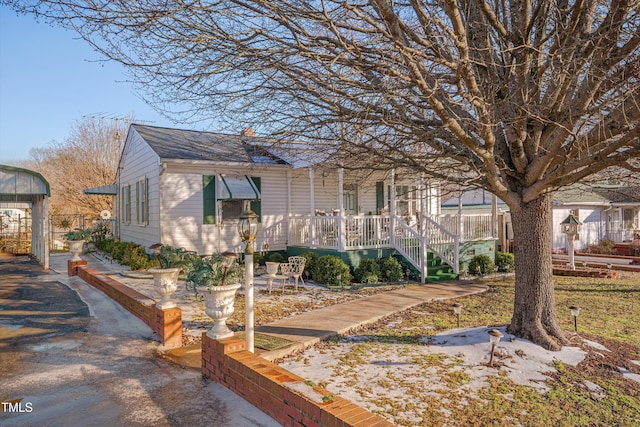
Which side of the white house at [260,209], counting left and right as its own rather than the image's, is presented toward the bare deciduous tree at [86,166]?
back

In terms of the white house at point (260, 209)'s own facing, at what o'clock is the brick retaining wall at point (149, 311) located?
The brick retaining wall is roughly at 2 o'clock from the white house.

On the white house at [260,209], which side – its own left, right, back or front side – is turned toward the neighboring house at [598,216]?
left

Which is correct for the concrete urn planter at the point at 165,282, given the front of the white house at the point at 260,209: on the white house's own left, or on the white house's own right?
on the white house's own right

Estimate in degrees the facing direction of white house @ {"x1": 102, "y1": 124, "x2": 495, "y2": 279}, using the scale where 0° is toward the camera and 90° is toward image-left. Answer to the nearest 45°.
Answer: approximately 315°

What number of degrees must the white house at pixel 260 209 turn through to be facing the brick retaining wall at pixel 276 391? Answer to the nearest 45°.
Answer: approximately 45° to its right

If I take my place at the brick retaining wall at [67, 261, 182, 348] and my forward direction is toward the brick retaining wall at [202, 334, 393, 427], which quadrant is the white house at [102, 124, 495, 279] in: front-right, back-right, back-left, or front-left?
back-left

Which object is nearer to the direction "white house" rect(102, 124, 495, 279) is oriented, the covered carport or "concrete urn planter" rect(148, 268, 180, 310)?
the concrete urn planter
